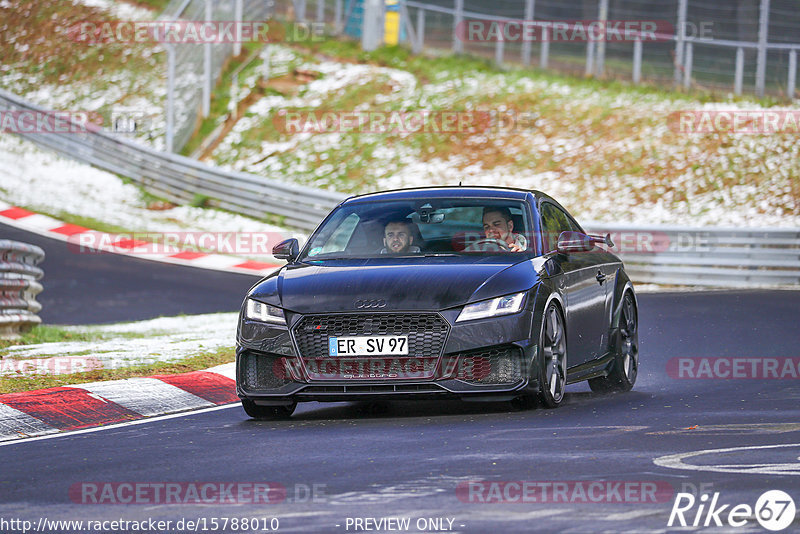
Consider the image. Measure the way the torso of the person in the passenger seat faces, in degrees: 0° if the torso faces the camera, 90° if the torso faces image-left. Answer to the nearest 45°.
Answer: approximately 0°

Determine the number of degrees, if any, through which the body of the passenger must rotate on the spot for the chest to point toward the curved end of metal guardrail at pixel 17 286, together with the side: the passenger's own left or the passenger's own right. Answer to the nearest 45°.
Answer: approximately 135° to the passenger's own right

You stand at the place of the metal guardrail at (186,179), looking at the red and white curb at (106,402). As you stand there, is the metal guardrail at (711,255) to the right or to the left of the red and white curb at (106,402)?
left

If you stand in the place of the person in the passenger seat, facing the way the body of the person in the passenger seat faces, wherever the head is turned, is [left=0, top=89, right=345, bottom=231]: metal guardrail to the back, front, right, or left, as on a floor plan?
back

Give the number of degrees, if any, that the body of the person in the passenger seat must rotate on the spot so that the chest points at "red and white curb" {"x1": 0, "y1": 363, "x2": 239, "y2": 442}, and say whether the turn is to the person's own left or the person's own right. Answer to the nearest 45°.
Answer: approximately 90° to the person's own right

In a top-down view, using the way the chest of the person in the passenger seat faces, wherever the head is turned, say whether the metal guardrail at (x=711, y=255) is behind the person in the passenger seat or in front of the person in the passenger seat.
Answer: behind
